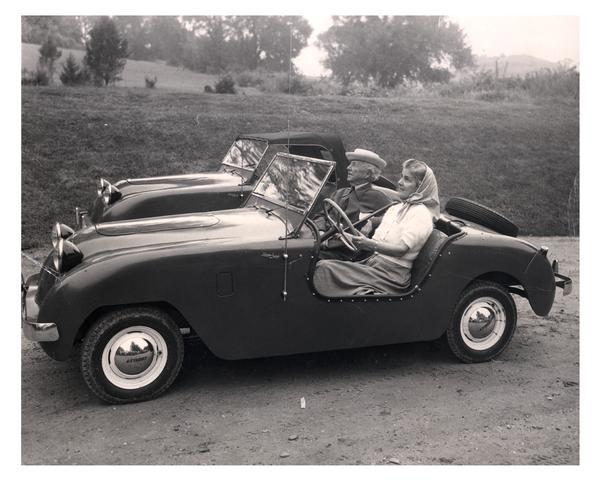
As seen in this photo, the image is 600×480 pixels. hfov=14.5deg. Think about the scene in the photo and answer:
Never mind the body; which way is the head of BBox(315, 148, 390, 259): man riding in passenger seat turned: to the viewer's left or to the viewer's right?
to the viewer's left

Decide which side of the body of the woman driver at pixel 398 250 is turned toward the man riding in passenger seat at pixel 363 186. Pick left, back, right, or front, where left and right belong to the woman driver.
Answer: right

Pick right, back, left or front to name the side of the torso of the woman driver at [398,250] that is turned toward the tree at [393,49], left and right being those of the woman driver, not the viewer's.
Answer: right

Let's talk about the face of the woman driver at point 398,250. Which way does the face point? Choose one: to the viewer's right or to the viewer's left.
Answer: to the viewer's left

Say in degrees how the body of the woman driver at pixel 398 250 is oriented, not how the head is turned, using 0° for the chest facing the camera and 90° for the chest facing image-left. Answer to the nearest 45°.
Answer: approximately 90°

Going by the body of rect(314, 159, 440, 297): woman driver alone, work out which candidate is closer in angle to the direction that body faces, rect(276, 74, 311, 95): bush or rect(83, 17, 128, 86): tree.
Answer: the tree
